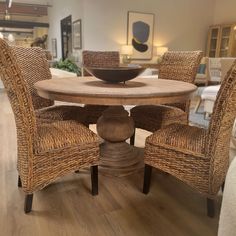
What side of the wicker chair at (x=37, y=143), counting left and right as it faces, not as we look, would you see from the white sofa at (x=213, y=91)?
front

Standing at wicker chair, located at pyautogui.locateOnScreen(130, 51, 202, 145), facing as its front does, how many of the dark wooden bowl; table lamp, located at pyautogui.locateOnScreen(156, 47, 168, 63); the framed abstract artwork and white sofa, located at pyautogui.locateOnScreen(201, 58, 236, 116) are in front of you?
1

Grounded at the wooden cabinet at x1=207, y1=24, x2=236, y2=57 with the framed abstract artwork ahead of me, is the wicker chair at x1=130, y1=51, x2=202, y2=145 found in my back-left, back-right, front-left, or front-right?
front-left

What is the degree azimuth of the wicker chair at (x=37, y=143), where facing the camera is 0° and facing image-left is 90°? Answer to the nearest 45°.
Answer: approximately 225°

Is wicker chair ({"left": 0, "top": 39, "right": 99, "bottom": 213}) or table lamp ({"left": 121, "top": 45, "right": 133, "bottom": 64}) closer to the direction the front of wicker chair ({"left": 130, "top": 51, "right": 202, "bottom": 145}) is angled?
the wicker chair

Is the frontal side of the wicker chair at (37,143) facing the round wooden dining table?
yes

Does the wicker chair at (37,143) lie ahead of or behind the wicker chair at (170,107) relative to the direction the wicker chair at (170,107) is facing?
ahead

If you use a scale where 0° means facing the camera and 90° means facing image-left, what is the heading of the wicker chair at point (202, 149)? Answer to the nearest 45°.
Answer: approximately 135°

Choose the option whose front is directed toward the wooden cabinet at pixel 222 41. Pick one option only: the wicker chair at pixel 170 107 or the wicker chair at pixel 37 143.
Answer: the wicker chair at pixel 37 143

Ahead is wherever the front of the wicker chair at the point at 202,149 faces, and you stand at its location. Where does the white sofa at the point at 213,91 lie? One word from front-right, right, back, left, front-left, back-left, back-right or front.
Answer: front-right

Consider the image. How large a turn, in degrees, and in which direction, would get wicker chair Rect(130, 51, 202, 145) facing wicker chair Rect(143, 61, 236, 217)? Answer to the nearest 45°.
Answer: approximately 45° to its left

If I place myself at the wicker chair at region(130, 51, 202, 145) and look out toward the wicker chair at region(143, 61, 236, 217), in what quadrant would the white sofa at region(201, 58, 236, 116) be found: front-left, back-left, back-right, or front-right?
back-left

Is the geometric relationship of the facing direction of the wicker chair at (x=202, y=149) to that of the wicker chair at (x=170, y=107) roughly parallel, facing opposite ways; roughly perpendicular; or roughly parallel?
roughly perpendicular

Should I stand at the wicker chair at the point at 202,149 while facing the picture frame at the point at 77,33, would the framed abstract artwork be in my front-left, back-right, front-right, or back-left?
front-right

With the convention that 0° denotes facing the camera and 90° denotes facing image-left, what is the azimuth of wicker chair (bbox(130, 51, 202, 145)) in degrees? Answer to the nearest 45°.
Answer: approximately 45°

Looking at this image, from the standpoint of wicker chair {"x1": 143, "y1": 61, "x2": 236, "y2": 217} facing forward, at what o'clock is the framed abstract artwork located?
The framed abstract artwork is roughly at 1 o'clock from the wicker chair.

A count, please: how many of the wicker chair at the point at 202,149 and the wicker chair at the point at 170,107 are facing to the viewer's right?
0

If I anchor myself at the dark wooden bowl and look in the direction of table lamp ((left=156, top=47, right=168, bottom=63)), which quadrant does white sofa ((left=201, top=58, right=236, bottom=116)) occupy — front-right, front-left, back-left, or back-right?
front-right

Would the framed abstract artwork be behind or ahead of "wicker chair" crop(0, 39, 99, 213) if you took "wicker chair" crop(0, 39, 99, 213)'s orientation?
ahead

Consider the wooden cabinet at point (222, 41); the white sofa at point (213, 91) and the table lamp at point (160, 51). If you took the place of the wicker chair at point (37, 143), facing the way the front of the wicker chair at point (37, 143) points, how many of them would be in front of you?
3
